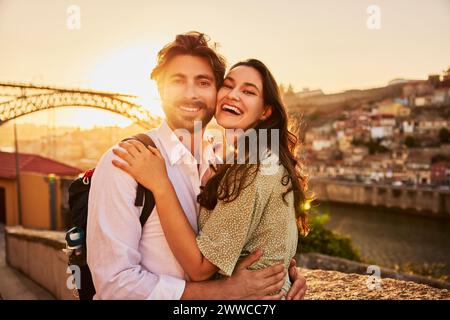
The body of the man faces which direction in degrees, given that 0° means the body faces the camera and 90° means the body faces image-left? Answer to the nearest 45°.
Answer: approximately 315°

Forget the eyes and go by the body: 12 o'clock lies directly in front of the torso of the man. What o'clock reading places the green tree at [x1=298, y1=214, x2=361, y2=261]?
The green tree is roughly at 8 o'clock from the man.
